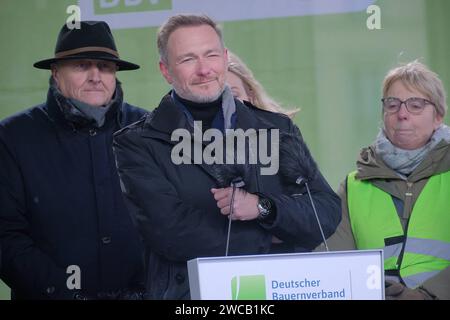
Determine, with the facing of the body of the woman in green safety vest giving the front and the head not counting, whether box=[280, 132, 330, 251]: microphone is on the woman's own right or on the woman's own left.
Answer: on the woman's own right

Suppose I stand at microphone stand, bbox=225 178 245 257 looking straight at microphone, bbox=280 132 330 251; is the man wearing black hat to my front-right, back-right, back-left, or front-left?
back-left

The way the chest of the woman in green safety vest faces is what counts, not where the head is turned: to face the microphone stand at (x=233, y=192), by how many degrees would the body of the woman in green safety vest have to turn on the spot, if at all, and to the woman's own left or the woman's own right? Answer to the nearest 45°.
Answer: approximately 45° to the woman's own right

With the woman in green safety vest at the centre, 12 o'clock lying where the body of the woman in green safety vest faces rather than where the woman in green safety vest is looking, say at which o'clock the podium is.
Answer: The podium is roughly at 1 o'clock from the woman in green safety vest.

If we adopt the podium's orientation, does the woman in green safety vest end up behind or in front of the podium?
behind

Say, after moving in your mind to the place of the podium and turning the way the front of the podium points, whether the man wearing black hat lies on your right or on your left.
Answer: on your right

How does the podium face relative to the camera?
toward the camera

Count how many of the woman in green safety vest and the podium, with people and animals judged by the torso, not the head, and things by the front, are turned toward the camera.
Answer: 2
